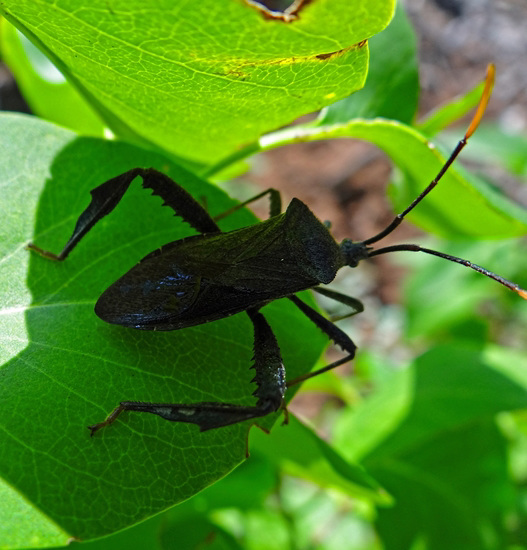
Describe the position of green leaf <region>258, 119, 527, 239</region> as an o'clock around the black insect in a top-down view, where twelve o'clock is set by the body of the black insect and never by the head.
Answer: The green leaf is roughly at 11 o'clock from the black insect.

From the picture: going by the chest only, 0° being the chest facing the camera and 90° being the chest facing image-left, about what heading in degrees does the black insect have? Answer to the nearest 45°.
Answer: approximately 270°

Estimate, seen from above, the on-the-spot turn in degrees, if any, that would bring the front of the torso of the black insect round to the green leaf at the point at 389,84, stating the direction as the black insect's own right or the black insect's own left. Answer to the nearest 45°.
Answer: approximately 45° to the black insect's own left

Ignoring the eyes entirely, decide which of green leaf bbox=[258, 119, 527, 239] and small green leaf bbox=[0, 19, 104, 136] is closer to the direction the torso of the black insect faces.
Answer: the green leaf

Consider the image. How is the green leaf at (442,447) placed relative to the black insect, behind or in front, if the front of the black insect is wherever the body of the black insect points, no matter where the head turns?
in front

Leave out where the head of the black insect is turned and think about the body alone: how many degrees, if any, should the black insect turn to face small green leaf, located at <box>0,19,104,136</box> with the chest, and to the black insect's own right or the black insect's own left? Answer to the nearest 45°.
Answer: approximately 135° to the black insect's own left
